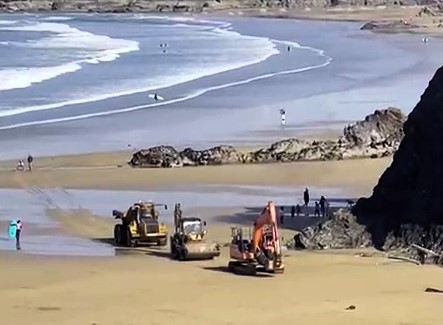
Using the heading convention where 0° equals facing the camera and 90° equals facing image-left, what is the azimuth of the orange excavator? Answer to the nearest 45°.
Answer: approximately 315°

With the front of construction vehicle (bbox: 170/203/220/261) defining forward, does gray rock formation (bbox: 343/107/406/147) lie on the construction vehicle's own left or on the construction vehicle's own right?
on the construction vehicle's own left

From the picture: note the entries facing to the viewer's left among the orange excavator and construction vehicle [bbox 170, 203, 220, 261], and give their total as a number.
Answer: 0

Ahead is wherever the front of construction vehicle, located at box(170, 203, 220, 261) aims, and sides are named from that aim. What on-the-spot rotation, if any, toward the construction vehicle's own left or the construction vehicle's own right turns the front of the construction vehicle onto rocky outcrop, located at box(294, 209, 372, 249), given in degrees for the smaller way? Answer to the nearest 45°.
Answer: approximately 45° to the construction vehicle's own left

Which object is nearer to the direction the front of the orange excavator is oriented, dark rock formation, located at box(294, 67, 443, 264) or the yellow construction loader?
the dark rock formation

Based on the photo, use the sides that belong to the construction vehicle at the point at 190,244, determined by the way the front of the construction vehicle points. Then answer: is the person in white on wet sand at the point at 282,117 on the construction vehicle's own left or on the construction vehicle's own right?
on the construction vehicle's own left

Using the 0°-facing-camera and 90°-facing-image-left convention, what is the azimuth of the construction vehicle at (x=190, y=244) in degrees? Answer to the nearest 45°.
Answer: approximately 315°

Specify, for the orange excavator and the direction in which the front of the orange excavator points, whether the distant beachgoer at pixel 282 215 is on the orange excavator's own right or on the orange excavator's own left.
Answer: on the orange excavator's own left
